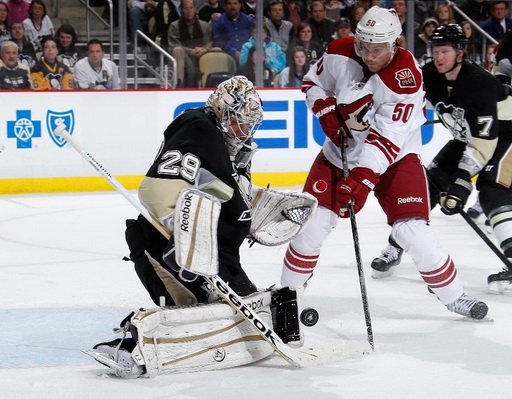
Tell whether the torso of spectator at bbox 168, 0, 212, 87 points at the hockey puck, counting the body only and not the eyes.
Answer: yes

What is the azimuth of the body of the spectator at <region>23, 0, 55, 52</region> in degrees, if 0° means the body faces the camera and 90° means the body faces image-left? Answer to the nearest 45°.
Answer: approximately 0°

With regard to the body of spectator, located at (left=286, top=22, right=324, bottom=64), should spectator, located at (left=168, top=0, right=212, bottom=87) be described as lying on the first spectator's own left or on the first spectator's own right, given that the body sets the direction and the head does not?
on the first spectator's own right

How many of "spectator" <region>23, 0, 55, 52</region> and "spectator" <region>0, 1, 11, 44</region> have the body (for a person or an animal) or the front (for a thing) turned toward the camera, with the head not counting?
2

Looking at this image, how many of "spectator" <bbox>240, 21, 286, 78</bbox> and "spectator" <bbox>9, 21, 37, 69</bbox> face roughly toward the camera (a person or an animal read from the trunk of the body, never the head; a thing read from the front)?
2

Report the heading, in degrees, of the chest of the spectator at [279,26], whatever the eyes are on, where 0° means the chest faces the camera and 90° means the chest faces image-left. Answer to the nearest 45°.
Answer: approximately 0°

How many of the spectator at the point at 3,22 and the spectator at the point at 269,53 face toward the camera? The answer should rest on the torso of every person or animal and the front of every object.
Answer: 2
